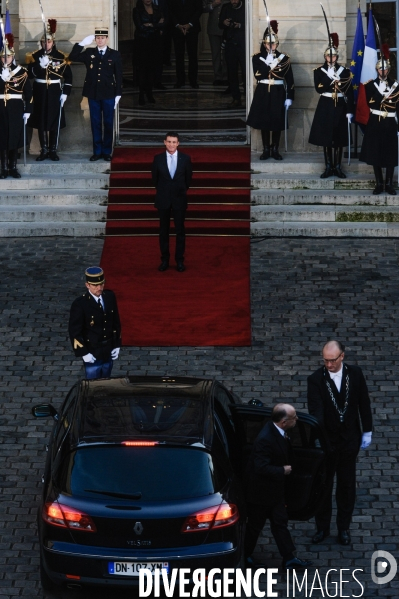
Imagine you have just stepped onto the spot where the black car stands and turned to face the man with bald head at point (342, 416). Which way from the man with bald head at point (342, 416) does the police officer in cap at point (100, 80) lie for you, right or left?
left

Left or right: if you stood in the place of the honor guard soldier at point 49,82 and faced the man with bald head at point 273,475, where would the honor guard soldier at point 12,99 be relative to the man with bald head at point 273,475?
right

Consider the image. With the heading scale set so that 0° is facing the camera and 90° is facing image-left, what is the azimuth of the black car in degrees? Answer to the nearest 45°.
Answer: approximately 180°

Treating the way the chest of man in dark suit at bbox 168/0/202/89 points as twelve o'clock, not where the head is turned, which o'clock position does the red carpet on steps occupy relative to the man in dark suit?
The red carpet on steps is roughly at 12 o'clock from the man in dark suit.

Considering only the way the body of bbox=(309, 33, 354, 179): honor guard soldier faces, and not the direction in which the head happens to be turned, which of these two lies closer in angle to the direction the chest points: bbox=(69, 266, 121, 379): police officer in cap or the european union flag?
the police officer in cap

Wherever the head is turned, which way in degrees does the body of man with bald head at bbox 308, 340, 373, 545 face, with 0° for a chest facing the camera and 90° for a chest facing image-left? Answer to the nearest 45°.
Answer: approximately 0°

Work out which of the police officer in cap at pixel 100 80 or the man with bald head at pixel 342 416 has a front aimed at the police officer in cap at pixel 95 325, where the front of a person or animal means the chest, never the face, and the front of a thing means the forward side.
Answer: the police officer in cap at pixel 100 80

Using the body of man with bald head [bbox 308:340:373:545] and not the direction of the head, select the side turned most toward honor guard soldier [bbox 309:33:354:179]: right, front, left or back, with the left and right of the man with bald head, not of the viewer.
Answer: back

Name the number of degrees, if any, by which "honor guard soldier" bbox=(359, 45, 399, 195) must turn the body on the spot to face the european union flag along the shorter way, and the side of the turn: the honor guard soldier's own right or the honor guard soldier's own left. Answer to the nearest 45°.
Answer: approximately 180°

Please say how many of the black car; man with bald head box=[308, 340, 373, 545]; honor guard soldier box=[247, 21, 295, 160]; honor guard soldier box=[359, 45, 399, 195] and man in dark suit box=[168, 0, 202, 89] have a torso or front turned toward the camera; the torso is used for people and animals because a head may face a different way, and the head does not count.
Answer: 4
